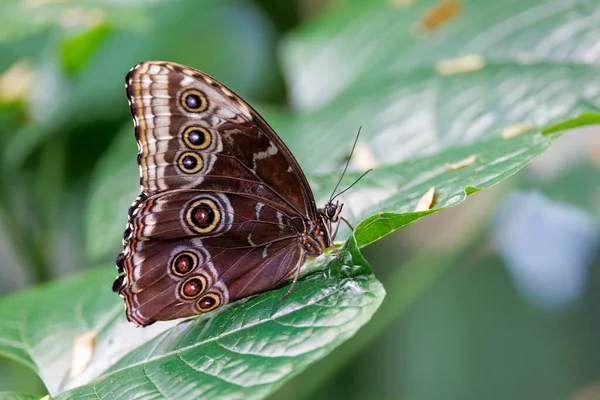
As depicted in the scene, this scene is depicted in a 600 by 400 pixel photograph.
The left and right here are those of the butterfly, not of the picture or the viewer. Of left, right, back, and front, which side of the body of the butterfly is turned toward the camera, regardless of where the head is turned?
right

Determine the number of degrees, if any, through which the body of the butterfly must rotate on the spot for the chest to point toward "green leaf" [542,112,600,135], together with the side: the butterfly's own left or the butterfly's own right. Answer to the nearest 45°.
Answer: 0° — it already faces it

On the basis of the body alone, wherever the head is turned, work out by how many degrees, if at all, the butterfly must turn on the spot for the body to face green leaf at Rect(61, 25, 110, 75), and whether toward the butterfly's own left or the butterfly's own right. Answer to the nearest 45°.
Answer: approximately 90° to the butterfly's own left
